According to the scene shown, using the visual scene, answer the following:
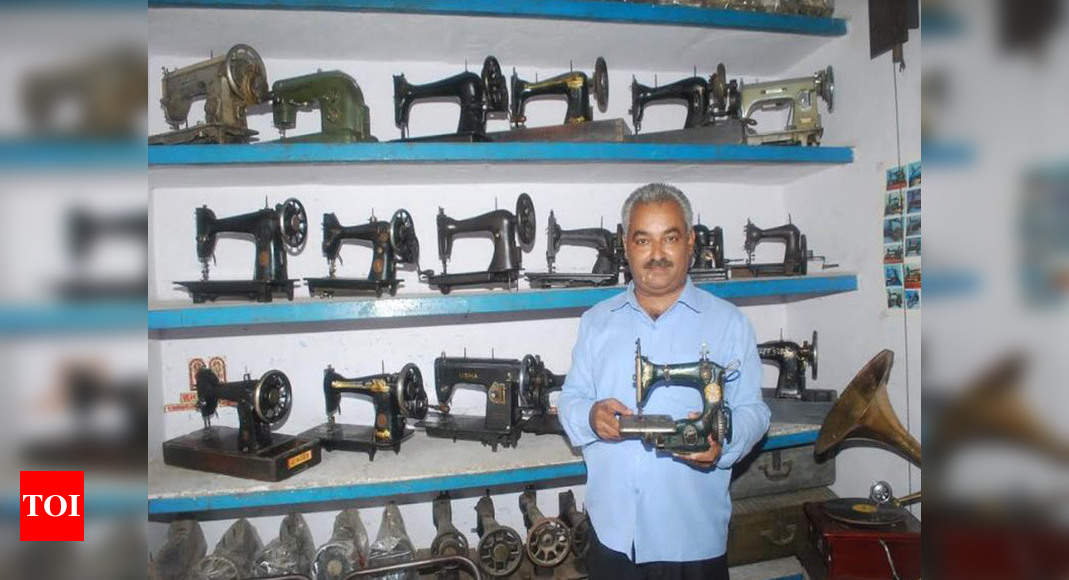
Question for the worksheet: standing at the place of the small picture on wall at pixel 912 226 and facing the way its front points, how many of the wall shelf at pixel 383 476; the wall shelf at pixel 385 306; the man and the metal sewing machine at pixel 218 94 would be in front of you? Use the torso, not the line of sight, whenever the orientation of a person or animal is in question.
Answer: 4

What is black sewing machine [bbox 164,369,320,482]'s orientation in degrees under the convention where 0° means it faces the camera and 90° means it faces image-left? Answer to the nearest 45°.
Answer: approximately 45°

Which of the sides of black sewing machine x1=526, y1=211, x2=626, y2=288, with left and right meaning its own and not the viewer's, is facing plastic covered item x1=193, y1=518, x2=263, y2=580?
right

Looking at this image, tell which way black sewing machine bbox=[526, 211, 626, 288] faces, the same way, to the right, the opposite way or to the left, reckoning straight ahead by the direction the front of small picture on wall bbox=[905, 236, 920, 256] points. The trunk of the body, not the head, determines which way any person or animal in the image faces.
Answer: to the left

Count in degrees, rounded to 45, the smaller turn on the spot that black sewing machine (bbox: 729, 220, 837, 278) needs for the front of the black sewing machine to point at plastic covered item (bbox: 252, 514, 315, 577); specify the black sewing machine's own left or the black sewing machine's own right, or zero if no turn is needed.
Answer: approximately 45° to the black sewing machine's own right

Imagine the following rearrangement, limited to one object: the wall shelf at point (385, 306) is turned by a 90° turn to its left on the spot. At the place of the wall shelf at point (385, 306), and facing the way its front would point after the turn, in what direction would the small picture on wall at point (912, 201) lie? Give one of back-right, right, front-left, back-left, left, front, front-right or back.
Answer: front

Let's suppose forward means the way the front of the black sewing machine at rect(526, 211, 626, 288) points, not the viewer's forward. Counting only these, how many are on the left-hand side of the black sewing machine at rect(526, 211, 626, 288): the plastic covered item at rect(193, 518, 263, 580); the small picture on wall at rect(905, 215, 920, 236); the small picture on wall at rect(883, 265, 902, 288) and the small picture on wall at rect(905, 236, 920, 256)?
3
